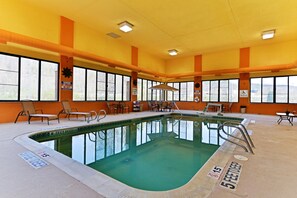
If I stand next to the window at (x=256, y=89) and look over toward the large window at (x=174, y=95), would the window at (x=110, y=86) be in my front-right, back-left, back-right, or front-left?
front-left

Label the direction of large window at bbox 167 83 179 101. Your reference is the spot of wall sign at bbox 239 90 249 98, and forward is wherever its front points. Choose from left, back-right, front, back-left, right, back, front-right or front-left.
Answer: right

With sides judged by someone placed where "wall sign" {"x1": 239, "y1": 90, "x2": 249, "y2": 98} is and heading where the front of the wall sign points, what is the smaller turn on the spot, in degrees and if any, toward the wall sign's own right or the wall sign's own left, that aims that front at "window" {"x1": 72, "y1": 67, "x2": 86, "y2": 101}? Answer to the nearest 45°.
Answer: approximately 45° to the wall sign's own right

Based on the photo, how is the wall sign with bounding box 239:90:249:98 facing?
toward the camera

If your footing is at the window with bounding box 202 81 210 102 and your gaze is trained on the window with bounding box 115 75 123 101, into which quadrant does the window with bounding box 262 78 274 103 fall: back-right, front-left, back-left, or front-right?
back-left

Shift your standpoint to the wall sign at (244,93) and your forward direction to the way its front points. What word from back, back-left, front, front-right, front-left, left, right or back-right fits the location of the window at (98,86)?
front-right

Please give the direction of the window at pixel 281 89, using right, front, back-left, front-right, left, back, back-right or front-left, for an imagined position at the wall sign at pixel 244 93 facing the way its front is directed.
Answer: left

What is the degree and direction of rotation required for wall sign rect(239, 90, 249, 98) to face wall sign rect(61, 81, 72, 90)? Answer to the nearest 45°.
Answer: approximately 45° to its right

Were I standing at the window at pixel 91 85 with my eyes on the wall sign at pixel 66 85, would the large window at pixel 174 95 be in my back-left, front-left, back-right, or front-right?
back-left

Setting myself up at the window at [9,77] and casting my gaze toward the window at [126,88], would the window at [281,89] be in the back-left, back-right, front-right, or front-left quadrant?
front-right

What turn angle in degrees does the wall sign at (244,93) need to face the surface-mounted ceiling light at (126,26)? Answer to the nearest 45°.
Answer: approximately 45° to its right

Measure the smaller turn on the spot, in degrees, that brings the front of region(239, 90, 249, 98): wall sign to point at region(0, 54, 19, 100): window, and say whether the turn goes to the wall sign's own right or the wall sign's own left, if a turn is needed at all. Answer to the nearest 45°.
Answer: approximately 45° to the wall sign's own right

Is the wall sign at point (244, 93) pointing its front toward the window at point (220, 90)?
no

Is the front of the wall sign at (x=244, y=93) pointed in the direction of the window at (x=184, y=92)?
no

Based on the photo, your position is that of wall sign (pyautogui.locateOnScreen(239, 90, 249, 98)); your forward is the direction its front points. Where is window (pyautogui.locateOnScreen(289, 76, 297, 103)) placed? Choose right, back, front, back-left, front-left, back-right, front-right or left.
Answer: left

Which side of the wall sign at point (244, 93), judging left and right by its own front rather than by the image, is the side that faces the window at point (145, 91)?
right
